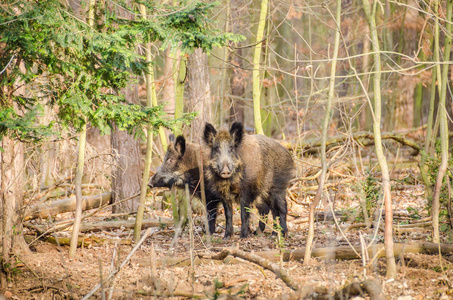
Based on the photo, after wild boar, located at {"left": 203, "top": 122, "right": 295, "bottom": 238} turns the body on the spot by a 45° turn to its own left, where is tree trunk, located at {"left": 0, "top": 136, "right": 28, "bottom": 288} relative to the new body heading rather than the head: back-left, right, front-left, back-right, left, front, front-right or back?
front-right

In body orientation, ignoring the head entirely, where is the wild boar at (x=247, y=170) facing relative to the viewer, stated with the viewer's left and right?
facing the viewer and to the left of the viewer

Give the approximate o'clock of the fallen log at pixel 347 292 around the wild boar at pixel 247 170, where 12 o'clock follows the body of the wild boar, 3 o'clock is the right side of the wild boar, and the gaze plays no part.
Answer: The fallen log is roughly at 10 o'clock from the wild boar.

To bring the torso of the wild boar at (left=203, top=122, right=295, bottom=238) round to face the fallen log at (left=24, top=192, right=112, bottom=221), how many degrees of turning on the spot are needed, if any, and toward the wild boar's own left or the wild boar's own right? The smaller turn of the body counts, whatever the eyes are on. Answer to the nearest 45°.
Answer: approximately 45° to the wild boar's own right

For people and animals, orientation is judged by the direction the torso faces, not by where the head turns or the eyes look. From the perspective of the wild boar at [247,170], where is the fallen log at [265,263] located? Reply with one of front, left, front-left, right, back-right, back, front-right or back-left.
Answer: front-left

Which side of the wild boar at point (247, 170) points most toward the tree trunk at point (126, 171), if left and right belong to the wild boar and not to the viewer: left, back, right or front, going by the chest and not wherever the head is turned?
right

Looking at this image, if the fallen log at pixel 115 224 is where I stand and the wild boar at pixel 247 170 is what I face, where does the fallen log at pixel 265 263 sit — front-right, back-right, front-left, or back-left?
front-right

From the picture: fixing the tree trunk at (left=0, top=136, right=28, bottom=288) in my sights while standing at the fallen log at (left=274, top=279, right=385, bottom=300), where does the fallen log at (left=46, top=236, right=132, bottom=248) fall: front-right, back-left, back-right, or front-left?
front-right

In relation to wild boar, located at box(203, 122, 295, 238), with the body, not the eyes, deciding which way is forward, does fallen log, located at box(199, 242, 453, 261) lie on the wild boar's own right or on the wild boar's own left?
on the wild boar's own left
